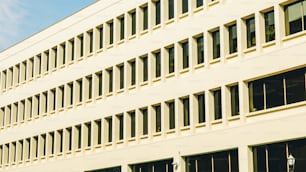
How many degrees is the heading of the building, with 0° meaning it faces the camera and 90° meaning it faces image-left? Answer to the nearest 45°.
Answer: approximately 45°
